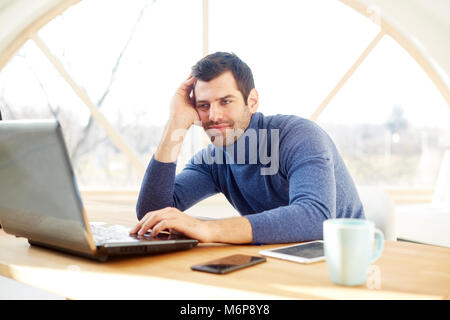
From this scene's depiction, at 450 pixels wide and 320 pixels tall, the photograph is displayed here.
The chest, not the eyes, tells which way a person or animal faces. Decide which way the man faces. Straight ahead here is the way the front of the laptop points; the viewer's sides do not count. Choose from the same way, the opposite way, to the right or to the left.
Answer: the opposite way

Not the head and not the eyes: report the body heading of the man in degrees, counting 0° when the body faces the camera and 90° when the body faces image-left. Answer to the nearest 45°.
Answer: approximately 45°

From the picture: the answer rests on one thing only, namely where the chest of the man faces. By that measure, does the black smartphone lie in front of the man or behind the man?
in front

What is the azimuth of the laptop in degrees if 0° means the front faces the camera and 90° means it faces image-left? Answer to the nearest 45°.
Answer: approximately 225°

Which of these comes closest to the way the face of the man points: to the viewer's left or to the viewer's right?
to the viewer's left

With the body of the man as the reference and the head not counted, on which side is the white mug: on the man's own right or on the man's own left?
on the man's own left
